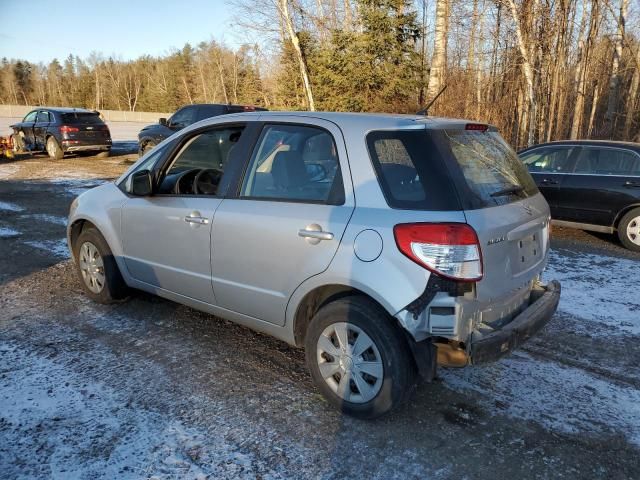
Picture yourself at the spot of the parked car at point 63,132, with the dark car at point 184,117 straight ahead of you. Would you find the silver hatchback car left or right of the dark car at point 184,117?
right

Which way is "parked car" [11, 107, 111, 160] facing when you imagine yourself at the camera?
facing away from the viewer and to the left of the viewer

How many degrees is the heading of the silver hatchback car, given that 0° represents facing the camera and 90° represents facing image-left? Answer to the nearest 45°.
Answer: approximately 135°

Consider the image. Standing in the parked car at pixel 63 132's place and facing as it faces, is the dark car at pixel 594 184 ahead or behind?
behind

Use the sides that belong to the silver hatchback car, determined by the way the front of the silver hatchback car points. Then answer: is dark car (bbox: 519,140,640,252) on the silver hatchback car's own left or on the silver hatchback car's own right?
on the silver hatchback car's own right

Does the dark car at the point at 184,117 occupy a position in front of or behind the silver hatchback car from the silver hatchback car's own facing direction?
in front
